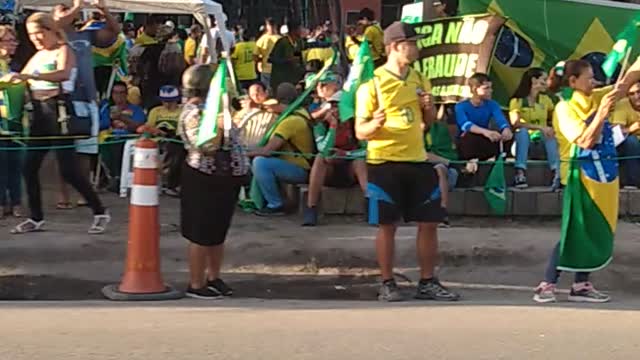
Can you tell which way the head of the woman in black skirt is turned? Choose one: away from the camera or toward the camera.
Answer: away from the camera

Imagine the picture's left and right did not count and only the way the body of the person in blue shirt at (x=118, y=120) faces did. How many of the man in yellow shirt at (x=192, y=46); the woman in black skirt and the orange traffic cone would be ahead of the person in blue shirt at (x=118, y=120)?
2

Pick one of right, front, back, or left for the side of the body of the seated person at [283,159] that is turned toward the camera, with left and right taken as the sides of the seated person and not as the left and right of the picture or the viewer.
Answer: left

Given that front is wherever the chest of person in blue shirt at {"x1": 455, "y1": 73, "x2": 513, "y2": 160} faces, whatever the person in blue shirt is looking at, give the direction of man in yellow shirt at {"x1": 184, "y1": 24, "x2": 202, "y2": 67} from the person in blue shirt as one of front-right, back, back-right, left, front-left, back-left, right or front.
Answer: back

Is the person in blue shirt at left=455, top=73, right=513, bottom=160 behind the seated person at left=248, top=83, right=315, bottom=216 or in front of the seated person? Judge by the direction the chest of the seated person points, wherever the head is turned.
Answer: behind

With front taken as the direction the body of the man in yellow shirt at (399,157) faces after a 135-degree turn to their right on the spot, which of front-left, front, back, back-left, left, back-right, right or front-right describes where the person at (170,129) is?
front-right

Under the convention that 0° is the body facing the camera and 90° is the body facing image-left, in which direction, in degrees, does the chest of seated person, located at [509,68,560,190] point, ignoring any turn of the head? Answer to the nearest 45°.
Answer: approximately 0°

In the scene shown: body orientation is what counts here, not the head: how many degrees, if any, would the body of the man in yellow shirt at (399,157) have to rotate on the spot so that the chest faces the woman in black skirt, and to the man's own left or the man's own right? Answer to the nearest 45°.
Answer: approximately 135° to the man's own right
